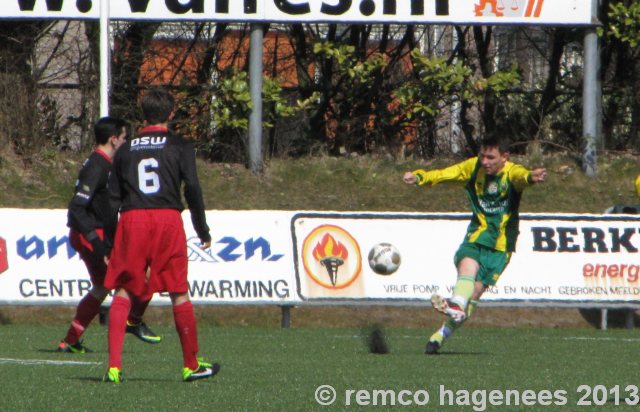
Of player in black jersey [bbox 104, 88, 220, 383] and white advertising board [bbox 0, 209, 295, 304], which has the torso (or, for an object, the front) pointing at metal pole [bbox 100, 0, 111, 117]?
the player in black jersey

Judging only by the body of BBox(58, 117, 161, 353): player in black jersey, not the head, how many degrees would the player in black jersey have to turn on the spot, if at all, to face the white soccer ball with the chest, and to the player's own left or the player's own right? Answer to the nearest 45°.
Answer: approximately 45° to the player's own left

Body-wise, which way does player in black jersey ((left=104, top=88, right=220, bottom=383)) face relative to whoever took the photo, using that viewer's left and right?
facing away from the viewer

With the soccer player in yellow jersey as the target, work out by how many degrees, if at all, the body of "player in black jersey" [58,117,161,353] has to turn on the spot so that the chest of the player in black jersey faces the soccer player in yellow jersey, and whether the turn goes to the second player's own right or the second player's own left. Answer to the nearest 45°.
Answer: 0° — they already face them

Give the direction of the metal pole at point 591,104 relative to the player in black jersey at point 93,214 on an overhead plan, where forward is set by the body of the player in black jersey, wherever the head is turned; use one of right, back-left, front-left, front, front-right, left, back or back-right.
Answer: front-left

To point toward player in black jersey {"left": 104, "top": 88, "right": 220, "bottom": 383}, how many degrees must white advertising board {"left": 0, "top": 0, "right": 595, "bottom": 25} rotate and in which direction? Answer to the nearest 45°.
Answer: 0° — it already faces them

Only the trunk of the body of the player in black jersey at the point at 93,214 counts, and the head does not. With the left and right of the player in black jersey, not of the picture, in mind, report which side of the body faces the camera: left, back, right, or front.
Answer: right

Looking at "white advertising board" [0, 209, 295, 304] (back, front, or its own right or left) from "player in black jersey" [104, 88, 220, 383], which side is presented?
front

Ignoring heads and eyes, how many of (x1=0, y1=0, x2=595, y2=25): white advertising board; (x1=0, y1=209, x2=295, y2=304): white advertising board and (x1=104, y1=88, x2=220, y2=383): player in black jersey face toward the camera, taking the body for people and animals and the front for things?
2

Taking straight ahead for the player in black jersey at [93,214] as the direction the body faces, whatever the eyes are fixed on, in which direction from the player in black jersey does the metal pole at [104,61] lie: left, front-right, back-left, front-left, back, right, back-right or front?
left

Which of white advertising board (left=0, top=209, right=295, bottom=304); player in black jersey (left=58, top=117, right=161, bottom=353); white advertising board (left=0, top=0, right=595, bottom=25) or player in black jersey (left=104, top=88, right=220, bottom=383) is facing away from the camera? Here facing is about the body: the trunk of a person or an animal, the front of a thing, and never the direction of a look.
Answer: player in black jersey (left=104, top=88, right=220, bottom=383)

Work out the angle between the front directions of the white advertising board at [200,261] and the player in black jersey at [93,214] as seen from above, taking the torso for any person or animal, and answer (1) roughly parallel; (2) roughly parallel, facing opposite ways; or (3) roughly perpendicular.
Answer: roughly perpendicular
